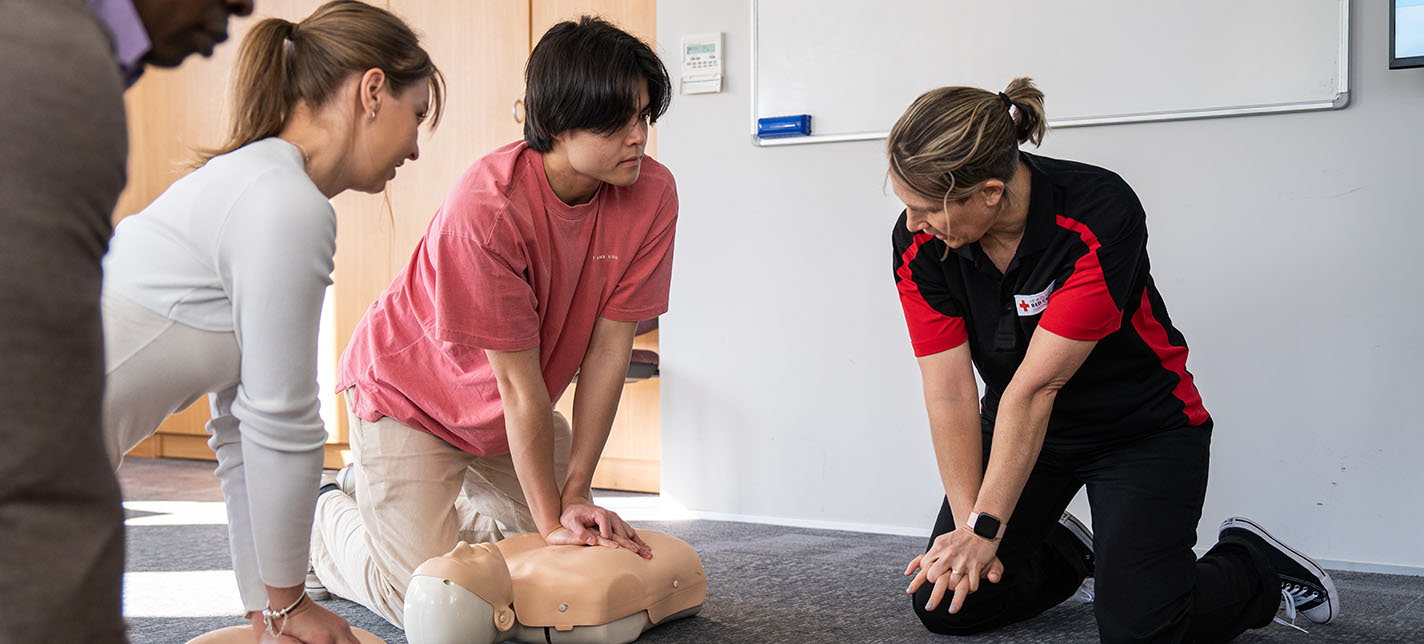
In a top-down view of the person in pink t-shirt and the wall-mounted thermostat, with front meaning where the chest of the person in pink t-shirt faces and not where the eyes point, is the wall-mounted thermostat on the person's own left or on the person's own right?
on the person's own left

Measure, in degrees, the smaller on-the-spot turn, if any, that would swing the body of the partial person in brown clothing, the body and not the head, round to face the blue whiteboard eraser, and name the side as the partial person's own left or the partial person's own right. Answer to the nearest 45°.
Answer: approximately 45° to the partial person's own left

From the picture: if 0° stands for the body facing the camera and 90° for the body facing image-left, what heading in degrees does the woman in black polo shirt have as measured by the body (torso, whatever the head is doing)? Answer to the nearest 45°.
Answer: approximately 45°

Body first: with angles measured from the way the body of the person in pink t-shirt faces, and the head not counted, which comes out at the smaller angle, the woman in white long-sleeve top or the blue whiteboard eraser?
the woman in white long-sleeve top

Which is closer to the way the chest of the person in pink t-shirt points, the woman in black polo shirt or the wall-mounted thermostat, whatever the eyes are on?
the woman in black polo shirt

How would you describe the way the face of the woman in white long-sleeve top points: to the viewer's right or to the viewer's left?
to the viewer's right

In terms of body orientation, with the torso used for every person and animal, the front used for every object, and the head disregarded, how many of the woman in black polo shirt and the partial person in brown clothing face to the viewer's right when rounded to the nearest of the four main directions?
1

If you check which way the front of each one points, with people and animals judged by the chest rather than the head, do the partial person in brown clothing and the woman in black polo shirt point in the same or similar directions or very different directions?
very different directions

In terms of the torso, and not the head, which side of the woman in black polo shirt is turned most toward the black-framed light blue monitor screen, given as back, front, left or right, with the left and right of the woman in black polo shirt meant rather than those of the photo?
back

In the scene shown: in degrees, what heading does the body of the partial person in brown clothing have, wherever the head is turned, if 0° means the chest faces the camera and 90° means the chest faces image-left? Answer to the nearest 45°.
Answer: approximately 270°
